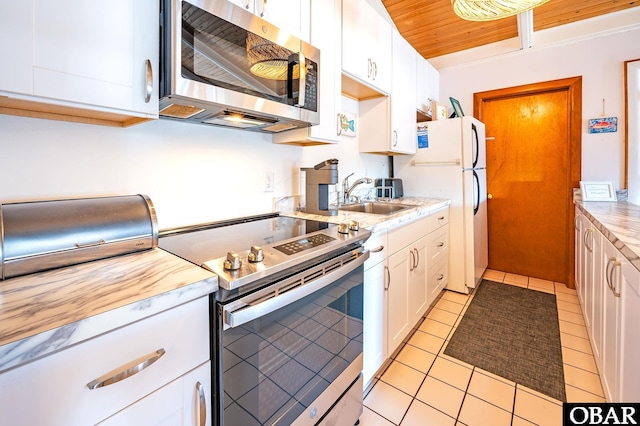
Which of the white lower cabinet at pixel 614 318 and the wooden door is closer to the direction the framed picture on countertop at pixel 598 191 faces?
the white lower cabinet

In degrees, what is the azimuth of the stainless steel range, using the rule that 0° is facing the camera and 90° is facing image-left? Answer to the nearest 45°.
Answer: approximately 315°

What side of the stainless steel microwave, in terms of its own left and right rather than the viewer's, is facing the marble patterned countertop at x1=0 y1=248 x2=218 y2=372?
right

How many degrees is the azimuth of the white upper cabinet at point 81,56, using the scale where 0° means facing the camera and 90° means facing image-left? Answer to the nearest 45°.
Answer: approximately 315°

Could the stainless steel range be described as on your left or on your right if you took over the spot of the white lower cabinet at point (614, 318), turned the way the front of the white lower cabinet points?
on your left

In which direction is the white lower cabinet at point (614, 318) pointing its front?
to the viewer's left

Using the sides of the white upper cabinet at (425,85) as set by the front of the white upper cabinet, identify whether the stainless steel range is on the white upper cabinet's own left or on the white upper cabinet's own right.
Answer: on the white upper cabinet's own right

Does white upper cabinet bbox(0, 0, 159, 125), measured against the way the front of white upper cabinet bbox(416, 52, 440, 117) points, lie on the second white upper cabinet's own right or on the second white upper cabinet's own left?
on the second white upper cabinet's own right
